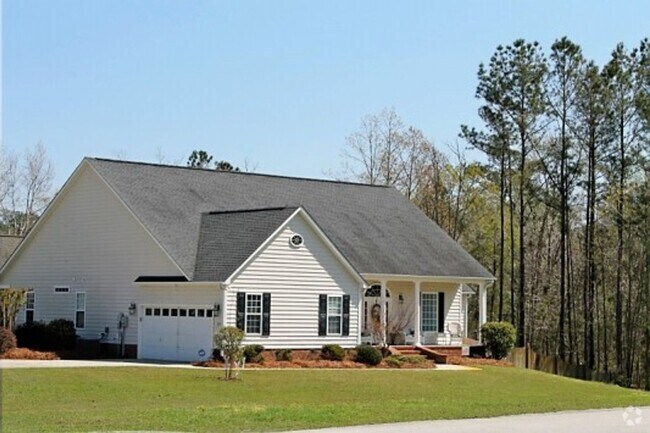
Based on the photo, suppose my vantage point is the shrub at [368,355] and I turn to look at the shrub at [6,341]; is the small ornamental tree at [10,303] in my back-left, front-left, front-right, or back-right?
front-right

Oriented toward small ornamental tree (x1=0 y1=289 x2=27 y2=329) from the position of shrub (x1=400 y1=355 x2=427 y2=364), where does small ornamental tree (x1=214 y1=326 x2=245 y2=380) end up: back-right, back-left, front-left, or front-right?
front-left

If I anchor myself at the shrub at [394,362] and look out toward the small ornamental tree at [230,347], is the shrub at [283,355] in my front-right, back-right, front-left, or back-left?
front-right

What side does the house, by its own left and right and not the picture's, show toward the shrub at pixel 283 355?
front

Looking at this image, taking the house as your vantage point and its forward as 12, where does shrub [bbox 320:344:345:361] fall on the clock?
The shrub is roughly at 12 o'clock from the house.

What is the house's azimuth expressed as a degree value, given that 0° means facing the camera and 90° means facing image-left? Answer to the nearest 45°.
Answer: approximately 315°

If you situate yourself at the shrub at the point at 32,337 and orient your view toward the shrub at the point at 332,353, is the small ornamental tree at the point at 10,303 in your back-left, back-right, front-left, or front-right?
back-left

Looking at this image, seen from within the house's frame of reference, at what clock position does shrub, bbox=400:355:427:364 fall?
The shrub is roughly at 11 o'clock from the house.

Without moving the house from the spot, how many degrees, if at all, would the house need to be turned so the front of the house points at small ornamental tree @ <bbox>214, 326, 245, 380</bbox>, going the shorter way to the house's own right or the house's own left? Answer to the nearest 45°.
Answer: approximately 45° to the house's own right

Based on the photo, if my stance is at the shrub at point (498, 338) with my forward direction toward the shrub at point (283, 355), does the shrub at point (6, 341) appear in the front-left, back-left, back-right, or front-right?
front-right

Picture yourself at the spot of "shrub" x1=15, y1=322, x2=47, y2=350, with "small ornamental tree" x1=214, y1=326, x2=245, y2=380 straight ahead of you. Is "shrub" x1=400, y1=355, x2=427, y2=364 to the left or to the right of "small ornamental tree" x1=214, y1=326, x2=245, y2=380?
left

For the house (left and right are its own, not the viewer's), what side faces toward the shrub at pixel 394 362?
front

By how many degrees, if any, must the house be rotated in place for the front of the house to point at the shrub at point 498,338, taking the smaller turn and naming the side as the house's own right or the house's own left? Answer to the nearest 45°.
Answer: approximately 45° to the house's own left
